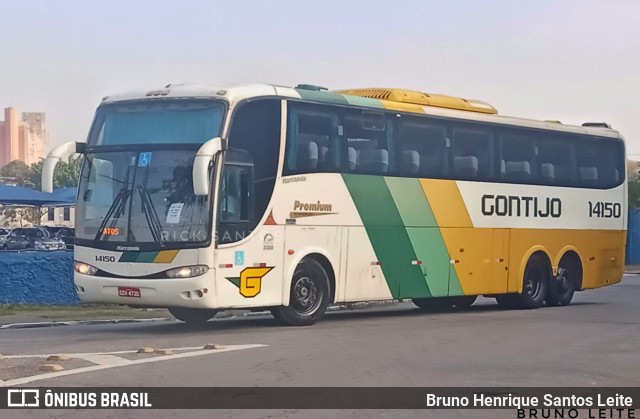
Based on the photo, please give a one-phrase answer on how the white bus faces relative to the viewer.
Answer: facing the viewer and to the left of the viewer

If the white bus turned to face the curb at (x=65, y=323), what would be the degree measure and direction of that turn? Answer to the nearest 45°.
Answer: approximately 45° to its right
